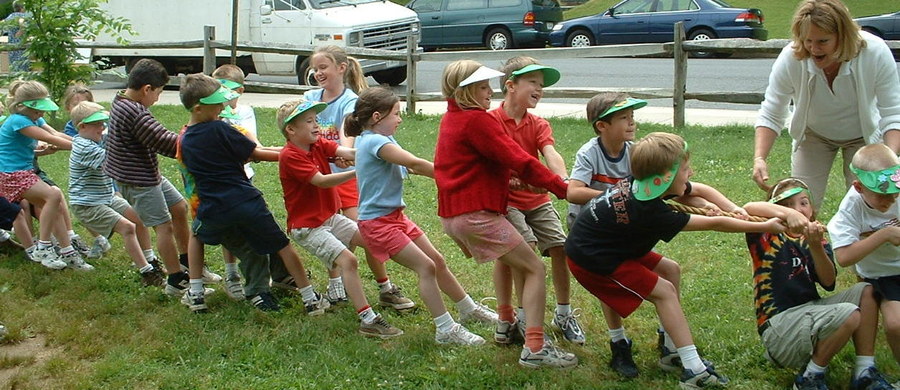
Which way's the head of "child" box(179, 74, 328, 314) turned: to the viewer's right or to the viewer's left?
to the viewer's right

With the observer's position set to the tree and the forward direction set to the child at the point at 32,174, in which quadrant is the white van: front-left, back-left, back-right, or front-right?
back-left

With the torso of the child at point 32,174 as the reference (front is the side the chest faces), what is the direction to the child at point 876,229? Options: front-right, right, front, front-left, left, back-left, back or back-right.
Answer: front-right

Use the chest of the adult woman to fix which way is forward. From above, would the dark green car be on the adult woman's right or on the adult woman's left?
on the adult woman's right

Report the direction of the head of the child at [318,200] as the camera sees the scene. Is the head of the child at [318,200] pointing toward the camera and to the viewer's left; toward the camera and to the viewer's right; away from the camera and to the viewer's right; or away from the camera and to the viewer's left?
toward the camera and to the viewer's right

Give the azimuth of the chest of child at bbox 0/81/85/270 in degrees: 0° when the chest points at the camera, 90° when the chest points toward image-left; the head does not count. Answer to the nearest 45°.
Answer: approximately 270°

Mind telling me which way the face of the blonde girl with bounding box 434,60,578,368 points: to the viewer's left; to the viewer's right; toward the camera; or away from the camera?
to the viewer's right

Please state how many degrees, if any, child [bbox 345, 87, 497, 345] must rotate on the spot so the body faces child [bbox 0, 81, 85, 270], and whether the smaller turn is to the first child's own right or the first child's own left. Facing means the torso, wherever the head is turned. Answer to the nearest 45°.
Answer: approximately 135° to the first child's own left

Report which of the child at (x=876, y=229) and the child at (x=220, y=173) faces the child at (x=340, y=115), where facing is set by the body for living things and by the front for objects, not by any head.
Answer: the child at (x=220, y=173)

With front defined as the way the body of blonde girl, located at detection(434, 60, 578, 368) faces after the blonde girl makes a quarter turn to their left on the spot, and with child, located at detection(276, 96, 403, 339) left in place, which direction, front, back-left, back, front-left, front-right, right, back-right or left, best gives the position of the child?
front-left
